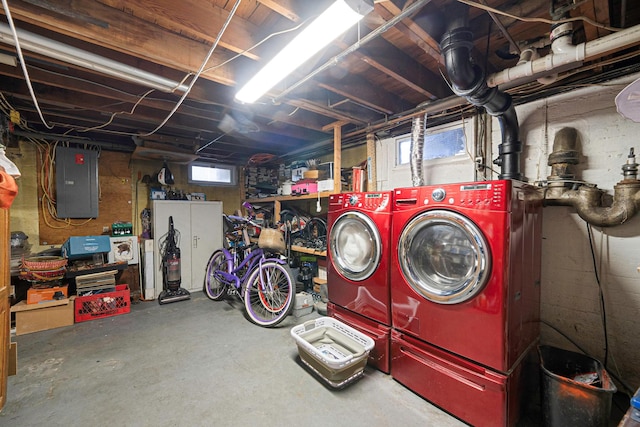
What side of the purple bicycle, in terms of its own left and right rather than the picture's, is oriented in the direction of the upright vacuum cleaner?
back

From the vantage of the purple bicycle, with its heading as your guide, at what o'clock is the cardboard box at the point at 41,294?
The cardboard box is roughly at 5 o'clock from the purple bicycle.

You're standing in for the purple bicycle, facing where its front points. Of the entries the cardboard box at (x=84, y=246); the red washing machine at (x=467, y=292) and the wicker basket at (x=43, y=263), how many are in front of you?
1

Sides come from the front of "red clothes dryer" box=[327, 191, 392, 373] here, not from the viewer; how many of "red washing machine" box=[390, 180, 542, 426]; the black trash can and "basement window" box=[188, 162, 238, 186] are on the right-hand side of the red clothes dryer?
1

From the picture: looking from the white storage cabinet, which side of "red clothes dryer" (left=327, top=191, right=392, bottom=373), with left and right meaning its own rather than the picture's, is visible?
right

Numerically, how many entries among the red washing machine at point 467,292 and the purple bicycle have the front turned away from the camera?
0

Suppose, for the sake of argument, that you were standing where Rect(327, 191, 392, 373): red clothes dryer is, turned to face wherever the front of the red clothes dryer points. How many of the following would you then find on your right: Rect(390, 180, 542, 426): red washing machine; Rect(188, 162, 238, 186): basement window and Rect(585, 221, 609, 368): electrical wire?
1

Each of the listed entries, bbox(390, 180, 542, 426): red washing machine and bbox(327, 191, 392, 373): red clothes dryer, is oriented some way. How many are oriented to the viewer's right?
0

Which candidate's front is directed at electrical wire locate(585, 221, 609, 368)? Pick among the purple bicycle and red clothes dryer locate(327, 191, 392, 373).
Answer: the purple bicycle

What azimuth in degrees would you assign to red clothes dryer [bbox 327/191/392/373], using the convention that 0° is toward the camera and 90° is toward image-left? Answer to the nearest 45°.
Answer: approximately 45°

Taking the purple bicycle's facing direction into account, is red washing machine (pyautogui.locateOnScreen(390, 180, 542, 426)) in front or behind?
in front

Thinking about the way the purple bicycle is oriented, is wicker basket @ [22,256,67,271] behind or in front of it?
behind

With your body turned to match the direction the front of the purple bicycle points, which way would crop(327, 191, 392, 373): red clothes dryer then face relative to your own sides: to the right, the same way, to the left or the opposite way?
to the right

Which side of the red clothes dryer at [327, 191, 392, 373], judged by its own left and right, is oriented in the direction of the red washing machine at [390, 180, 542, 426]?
left

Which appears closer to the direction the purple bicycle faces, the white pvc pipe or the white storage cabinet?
the white pvc pipe
